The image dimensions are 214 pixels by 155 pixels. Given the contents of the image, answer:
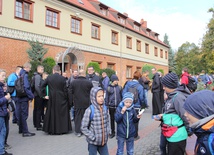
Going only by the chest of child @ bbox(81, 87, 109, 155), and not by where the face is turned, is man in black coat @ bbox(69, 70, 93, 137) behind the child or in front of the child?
behind

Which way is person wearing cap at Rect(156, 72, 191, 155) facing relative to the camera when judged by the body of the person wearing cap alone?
to the viewer's left

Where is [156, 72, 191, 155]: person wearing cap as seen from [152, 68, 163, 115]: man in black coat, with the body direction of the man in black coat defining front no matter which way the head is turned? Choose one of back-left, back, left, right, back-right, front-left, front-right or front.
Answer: left

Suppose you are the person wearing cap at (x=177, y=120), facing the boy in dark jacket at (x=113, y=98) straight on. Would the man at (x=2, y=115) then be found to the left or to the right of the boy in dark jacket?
left
